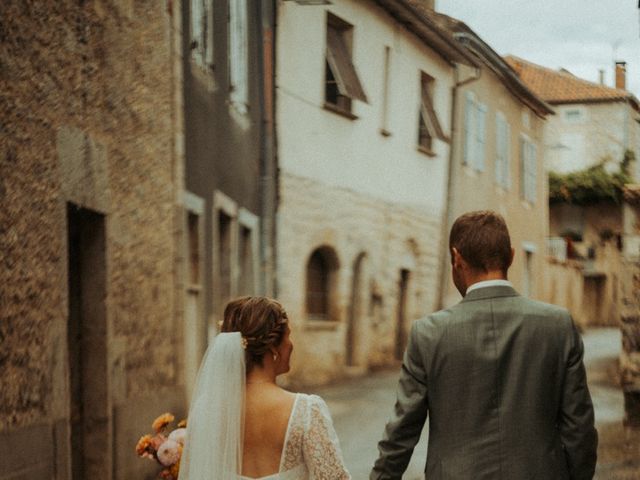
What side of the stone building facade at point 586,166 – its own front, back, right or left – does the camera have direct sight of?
front

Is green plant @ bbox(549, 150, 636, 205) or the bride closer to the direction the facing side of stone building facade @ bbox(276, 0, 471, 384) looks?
the bride

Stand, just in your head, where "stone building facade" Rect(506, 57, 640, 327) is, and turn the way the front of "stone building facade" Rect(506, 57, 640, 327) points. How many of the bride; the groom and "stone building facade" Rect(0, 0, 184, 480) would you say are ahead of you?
3

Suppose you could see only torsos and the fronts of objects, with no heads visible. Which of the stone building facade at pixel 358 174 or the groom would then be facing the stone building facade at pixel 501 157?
the groom

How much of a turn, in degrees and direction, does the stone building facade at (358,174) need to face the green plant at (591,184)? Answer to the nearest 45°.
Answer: approximately 90° to its left

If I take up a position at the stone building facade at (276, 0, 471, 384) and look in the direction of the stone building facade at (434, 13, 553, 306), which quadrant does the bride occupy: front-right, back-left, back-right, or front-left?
back-right

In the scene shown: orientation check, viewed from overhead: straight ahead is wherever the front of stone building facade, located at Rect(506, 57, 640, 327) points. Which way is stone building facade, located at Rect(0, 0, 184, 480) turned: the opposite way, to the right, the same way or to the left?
to the left

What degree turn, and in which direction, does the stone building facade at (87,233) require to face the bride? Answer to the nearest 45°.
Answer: approximately 45° to its right

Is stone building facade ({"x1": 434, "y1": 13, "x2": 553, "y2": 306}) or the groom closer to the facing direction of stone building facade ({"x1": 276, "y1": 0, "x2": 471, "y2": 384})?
the groom

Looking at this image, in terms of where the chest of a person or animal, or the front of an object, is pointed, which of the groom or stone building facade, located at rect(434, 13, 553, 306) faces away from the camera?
the groom

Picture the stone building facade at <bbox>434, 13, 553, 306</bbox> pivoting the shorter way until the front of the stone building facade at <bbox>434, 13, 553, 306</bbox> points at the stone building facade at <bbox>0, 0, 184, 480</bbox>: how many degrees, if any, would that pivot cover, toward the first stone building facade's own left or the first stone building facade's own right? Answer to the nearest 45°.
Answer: approximately 45° to the first stone building facade's own right

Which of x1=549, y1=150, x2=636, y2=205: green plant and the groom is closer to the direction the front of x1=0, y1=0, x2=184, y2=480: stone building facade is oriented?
the groom

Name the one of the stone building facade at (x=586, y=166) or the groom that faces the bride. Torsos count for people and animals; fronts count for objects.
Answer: the stone building facade

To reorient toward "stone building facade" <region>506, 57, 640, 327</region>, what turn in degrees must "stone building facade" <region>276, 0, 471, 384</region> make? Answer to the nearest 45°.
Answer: approximately 90° to its left

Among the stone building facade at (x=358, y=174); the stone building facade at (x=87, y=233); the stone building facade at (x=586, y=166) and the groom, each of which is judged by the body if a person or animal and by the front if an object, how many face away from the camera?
1

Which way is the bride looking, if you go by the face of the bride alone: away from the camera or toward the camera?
away from the camera

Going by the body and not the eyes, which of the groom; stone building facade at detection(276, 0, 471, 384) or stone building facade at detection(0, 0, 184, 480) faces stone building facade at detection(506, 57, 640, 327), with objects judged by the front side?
the groom

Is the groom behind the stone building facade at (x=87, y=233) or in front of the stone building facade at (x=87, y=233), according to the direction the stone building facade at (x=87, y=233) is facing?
in front

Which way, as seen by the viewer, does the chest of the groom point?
away from the camera

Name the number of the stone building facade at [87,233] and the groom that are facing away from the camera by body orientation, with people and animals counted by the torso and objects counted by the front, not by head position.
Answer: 1

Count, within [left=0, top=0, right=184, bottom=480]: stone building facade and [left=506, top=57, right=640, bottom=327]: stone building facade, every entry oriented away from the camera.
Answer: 0

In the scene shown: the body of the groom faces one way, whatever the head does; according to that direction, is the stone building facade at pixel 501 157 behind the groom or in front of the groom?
in front

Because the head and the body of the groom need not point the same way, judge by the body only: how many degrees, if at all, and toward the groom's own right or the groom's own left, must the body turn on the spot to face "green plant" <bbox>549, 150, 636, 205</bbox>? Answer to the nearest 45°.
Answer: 0° — they already face it

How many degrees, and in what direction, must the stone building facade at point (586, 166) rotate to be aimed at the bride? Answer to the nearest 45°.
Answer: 0° — it already faces them
